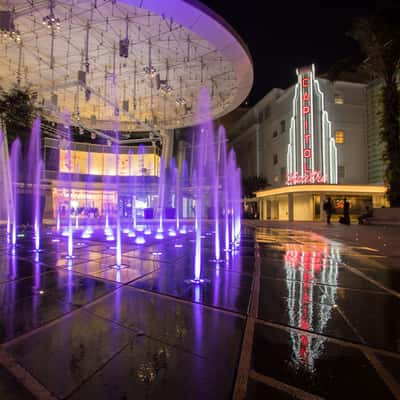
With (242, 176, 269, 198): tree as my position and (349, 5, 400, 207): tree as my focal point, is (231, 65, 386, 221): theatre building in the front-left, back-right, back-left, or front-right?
front-left

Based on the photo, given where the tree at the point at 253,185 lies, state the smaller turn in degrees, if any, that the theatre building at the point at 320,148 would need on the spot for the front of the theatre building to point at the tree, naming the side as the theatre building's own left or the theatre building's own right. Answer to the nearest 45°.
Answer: approximately 135° to the theatre building's own right

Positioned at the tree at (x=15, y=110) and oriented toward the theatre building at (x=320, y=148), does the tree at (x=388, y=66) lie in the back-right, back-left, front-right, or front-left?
front-right

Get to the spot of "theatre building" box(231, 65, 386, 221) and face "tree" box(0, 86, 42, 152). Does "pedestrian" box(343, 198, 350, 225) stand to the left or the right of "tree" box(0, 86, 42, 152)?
left

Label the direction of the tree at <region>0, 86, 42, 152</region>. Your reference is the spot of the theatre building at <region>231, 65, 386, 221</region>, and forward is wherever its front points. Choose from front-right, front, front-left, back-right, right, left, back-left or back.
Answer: front-right

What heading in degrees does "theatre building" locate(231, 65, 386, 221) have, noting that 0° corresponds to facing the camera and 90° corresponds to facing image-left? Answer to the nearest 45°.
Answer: approximately 0°

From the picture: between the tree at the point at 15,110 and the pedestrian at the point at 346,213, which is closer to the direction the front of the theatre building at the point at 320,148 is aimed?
the pedestrian

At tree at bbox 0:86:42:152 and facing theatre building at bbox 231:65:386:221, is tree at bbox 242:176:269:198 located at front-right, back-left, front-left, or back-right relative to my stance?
front-left

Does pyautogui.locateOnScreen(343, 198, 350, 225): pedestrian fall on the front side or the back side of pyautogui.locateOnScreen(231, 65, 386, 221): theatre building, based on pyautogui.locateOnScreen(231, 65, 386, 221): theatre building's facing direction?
on the front side
